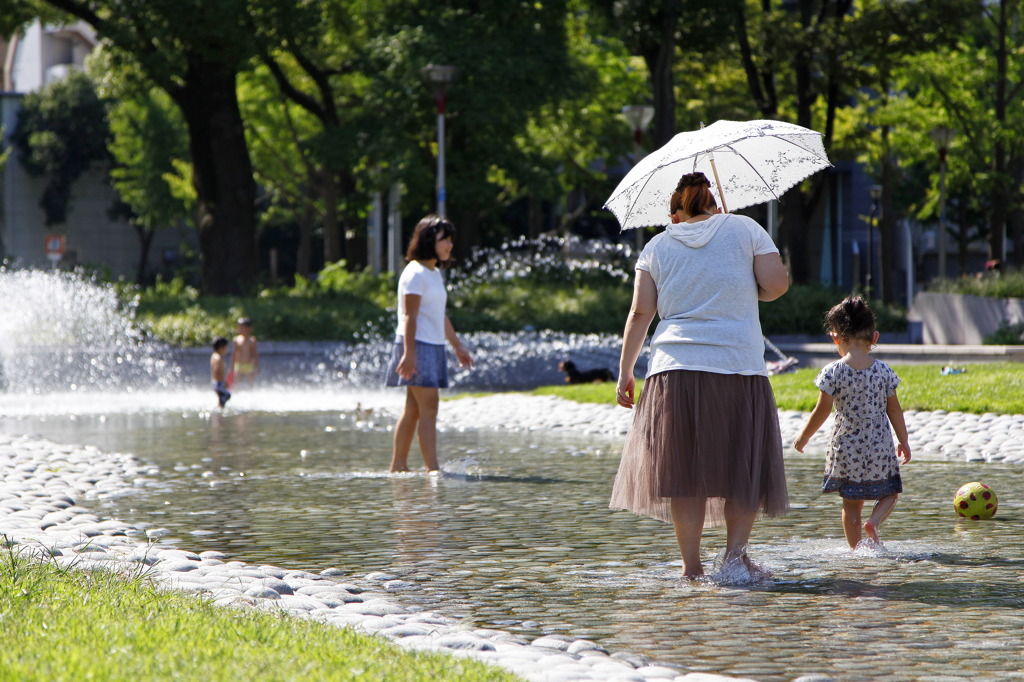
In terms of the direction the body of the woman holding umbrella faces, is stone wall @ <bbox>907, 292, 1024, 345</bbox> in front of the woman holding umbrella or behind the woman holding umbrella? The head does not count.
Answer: in front

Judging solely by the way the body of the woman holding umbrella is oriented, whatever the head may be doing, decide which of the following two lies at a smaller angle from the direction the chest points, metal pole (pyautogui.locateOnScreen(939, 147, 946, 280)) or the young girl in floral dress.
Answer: the metal pole

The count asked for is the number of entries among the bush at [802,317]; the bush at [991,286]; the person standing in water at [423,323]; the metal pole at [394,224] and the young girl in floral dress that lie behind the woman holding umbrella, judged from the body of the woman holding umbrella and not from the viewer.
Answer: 0

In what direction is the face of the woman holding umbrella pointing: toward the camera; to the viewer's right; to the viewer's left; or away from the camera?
away from the camera

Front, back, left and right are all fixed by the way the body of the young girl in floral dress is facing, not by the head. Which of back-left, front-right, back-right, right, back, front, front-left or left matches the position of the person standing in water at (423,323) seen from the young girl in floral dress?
front-left

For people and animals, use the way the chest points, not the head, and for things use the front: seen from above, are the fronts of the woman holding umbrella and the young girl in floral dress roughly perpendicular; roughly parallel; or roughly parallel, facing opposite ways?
roughly parallel

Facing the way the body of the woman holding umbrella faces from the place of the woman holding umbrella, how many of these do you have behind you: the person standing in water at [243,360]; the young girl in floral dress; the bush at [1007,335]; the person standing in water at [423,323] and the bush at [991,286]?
0

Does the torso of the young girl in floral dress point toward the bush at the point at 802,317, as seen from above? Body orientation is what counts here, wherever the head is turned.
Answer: yes

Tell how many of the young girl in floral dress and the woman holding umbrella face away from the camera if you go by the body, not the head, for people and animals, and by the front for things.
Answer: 2

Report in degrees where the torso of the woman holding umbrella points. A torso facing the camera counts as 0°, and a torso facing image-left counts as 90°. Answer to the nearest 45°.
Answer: approximately 180°

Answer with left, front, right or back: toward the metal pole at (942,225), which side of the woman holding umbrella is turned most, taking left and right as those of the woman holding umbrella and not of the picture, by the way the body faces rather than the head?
front

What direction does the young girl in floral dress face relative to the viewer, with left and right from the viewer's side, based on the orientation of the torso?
facing away from the viewer

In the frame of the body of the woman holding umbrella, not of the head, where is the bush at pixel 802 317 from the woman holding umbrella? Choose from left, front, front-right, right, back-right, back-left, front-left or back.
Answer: front

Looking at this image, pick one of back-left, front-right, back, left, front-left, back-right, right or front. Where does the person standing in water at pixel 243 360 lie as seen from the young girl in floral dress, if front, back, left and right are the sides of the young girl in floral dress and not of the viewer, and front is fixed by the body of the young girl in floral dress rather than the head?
front-left

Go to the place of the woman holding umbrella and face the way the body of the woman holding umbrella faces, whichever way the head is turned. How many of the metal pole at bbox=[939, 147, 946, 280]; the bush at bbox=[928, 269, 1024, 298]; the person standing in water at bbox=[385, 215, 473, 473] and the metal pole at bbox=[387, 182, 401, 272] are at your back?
0
